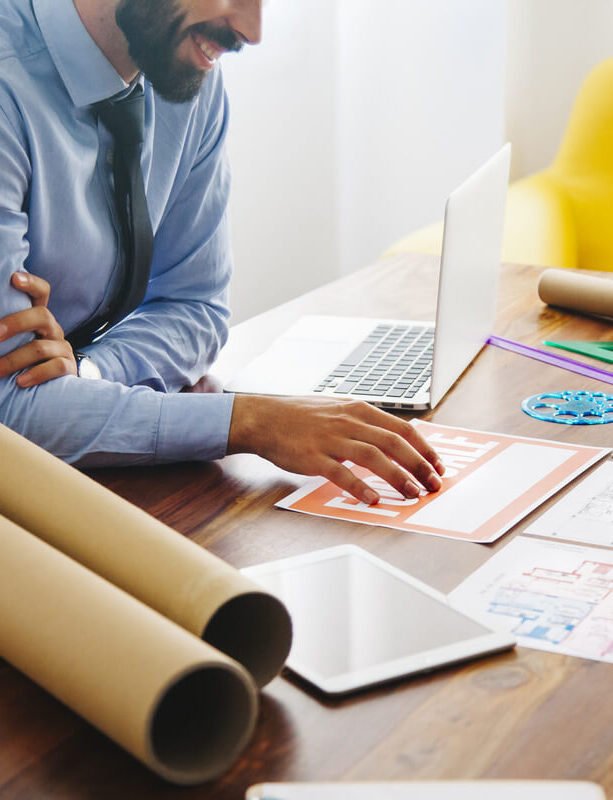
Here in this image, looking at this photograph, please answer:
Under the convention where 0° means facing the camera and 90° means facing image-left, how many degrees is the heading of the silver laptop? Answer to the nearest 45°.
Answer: approximately 90°

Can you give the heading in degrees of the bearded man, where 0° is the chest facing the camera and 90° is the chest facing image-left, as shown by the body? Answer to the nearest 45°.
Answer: approximately 315°

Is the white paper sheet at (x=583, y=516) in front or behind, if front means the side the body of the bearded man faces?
in front

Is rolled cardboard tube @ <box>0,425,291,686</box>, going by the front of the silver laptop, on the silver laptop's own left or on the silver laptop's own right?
on the silver laptop's own left

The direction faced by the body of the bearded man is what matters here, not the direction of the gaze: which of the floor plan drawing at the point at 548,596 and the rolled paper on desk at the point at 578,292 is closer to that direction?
the floor plan drawing

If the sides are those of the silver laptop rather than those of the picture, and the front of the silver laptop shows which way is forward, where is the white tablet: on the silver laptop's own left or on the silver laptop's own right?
on the silver laptop's own left
